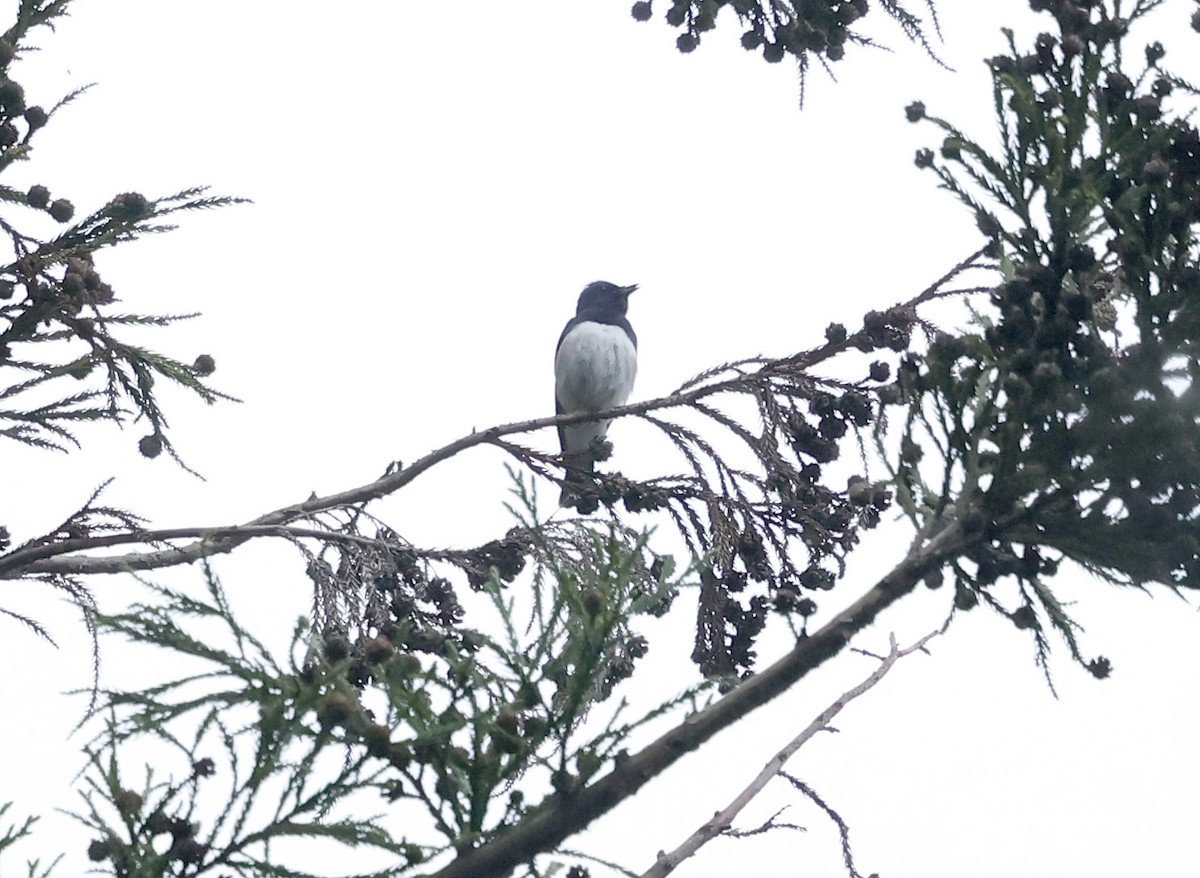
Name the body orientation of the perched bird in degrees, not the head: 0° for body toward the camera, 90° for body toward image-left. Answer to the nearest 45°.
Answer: approximately 315°
